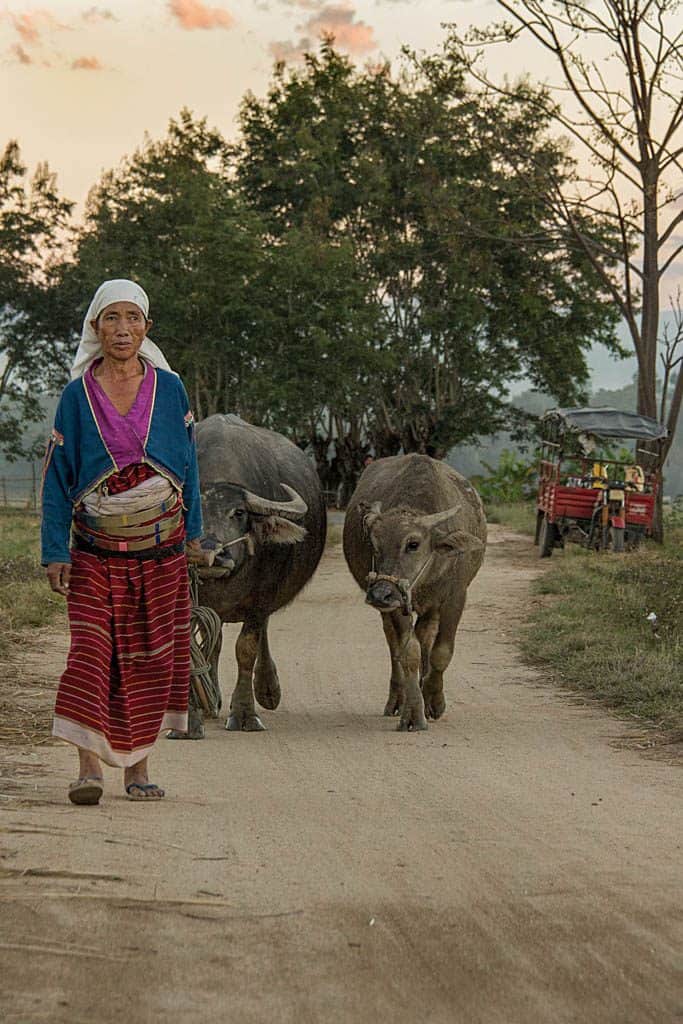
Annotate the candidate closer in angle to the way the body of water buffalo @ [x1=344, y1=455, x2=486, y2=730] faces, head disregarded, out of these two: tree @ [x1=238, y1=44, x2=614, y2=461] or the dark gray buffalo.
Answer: the dark gray buffalo

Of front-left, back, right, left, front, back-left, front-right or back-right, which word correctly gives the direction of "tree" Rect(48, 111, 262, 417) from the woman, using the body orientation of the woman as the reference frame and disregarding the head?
back

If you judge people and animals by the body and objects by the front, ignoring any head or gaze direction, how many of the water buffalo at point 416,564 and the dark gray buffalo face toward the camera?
2

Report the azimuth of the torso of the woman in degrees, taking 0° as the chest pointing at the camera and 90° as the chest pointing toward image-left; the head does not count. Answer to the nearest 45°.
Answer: approximately 0°

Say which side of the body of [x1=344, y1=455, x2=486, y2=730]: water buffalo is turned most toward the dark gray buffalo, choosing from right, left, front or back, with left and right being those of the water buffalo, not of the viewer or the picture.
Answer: right

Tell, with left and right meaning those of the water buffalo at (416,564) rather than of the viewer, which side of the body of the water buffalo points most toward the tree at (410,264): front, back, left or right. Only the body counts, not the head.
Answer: back

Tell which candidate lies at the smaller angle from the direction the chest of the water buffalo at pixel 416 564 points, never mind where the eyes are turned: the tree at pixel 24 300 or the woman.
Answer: the woman

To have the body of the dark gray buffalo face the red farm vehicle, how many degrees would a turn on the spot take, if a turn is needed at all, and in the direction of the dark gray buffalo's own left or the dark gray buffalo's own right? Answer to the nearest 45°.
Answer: approximately 135° to the dark gray buffalo's own left
